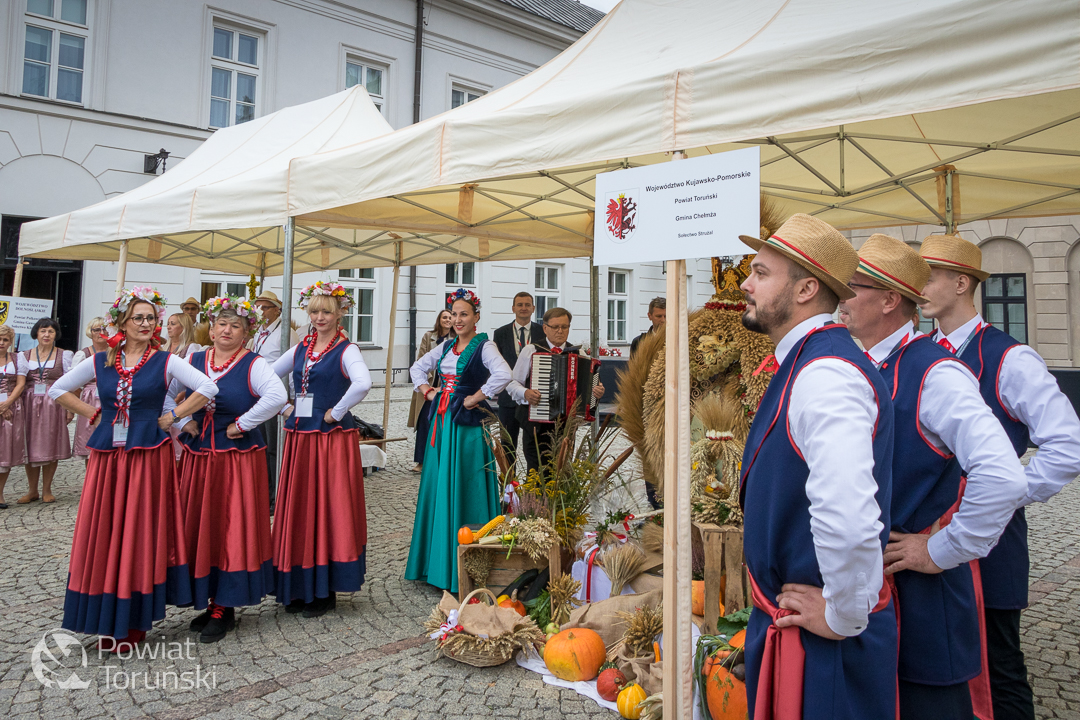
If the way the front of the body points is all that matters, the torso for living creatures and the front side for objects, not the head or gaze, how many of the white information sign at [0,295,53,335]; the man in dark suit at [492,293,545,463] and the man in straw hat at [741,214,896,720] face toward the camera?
2

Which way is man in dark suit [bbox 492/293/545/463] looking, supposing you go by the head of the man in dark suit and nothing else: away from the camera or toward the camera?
toward the camera

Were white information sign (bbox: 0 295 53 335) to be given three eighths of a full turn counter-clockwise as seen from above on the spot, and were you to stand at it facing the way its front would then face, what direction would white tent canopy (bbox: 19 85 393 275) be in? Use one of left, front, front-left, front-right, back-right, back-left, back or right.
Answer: right

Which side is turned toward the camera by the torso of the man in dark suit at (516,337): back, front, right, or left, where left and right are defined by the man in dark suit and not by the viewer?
front

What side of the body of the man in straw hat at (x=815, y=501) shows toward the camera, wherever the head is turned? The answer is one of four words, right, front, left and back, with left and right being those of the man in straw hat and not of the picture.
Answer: left

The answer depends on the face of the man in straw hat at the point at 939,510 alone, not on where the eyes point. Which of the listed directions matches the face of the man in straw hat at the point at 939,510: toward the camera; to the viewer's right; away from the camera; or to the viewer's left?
to the viewer's left

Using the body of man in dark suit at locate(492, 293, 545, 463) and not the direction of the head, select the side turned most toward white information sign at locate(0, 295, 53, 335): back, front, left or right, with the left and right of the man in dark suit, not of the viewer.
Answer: right

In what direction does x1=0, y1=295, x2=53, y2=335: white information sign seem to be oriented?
toward the camera

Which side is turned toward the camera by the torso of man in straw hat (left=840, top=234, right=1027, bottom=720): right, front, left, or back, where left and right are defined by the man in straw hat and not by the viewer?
left

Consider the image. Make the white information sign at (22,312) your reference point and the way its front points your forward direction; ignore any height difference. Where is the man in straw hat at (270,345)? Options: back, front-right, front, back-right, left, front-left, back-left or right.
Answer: front-left

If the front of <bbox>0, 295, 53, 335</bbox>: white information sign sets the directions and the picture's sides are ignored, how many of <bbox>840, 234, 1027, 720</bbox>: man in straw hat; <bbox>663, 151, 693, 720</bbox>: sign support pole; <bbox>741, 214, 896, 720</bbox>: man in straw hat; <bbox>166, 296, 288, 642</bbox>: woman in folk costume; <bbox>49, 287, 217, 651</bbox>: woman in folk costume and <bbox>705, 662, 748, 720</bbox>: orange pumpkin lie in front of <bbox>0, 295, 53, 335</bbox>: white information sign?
6

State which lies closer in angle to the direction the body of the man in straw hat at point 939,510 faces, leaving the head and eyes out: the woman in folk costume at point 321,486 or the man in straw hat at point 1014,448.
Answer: the woman in folk costume

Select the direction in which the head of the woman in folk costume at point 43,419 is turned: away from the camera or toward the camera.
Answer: toward the camera

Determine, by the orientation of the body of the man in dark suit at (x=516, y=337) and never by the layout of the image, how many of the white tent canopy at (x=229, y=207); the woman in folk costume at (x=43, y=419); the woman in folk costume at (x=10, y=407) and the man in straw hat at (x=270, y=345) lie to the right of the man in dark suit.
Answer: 4
